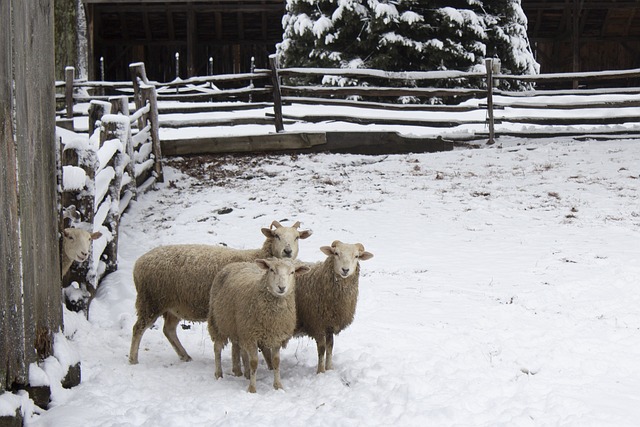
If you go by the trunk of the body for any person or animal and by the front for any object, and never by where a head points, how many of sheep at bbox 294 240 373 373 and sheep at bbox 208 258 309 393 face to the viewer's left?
0

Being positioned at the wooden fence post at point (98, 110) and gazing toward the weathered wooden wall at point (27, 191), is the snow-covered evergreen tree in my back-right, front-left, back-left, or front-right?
back-left

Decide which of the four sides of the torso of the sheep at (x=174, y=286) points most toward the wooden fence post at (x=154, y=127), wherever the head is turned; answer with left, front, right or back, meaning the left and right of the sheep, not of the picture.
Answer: left

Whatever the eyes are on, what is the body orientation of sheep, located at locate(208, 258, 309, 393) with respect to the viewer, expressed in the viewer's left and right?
facing the viewer and to the right of the viewer

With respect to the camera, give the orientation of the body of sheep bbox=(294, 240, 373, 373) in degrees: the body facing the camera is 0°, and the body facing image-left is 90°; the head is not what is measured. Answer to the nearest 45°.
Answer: approximately 315°

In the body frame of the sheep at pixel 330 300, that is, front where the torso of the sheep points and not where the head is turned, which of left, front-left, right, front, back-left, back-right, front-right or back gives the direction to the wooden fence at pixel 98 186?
back

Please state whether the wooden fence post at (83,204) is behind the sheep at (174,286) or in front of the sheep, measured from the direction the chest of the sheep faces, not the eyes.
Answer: behind

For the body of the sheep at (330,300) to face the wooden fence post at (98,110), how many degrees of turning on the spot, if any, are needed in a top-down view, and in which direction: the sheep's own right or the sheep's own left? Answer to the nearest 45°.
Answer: approximately 180°

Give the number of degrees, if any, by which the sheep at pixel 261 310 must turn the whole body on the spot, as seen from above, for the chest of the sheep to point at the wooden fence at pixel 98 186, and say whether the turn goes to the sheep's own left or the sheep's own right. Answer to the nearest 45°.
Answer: approximately 180°

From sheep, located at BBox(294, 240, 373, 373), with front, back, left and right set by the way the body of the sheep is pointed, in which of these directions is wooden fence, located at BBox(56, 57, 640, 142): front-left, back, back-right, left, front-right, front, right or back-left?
back-left

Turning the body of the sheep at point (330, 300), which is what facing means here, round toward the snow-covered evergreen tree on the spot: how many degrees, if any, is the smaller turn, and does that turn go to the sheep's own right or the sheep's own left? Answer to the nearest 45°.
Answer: approximately 135° to the sheep's own left

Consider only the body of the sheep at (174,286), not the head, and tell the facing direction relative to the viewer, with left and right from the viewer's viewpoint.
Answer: facing to the right of the viewer
